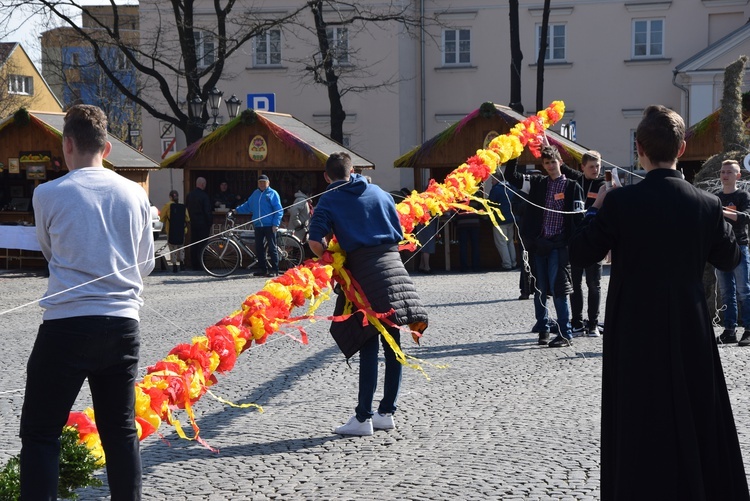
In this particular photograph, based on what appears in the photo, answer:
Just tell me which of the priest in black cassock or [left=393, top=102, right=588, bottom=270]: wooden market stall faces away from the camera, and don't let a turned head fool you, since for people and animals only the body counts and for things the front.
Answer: the priest in black cassock

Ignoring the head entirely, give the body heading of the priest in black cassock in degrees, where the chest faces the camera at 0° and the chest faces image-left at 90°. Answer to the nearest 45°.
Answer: approximately 180°

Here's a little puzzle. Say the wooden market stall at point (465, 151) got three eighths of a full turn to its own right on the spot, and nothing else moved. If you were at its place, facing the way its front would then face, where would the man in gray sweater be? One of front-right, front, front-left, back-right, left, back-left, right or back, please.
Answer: back-left

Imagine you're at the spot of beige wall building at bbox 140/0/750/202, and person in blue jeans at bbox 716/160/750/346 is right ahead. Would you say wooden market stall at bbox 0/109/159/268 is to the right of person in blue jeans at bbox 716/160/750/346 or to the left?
right

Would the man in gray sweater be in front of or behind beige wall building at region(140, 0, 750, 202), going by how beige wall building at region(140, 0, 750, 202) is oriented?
in front

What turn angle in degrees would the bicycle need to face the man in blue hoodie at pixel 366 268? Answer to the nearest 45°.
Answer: approximately 90° to its left

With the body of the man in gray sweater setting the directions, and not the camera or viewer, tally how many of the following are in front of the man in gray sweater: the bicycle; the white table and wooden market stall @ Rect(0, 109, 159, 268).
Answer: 3

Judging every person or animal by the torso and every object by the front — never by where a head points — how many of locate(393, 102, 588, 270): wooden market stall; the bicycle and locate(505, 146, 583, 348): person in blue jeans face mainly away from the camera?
0

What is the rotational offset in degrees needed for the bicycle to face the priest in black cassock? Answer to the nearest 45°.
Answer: approximately 90° to its left

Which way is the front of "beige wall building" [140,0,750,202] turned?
toward the camera

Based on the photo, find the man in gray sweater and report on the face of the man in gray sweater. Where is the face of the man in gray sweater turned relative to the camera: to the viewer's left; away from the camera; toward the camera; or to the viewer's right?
away from the camera

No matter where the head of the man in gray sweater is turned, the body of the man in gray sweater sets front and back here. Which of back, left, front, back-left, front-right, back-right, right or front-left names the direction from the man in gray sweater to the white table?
front

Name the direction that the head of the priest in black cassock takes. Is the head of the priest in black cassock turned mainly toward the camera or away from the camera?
away from the camera

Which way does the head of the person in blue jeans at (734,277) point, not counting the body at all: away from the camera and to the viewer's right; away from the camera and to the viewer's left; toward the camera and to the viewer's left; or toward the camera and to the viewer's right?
toward the camera and to the viewer's left

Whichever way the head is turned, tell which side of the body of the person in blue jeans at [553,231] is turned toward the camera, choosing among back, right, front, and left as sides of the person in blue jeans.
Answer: front

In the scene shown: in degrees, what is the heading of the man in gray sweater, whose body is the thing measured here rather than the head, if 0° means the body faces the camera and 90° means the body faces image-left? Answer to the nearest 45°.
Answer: approximately 180°

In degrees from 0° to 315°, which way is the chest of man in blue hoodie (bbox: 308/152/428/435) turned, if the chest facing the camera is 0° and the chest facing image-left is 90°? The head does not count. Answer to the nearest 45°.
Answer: approximately 135°

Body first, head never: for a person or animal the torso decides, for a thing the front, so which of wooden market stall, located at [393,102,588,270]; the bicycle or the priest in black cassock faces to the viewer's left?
the bicycle

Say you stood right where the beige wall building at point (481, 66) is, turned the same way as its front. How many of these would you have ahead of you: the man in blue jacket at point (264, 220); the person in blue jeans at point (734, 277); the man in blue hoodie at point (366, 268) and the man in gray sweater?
4
